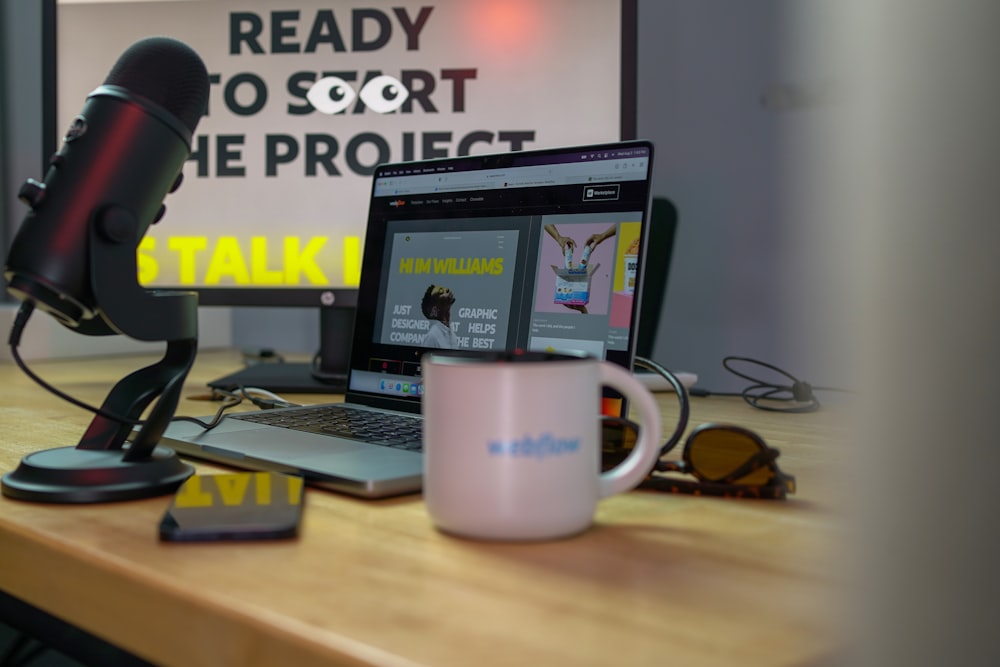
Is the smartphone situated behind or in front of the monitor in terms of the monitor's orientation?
in front

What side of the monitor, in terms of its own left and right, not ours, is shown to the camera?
front

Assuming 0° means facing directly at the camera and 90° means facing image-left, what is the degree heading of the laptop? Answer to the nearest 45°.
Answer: approximately 45°

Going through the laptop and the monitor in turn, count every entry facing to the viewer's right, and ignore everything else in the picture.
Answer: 0

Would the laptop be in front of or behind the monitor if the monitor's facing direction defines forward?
in front

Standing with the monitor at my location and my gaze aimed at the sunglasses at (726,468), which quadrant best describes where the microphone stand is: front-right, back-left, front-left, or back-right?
front-right

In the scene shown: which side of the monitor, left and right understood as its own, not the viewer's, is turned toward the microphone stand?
front
